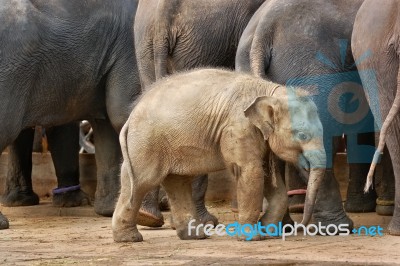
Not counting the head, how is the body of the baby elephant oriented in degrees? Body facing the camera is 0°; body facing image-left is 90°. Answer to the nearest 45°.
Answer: approximately 270°

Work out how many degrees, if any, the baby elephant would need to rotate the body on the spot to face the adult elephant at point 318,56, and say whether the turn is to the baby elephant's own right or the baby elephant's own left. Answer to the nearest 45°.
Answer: approximately 45° to the baby elephant's own left
